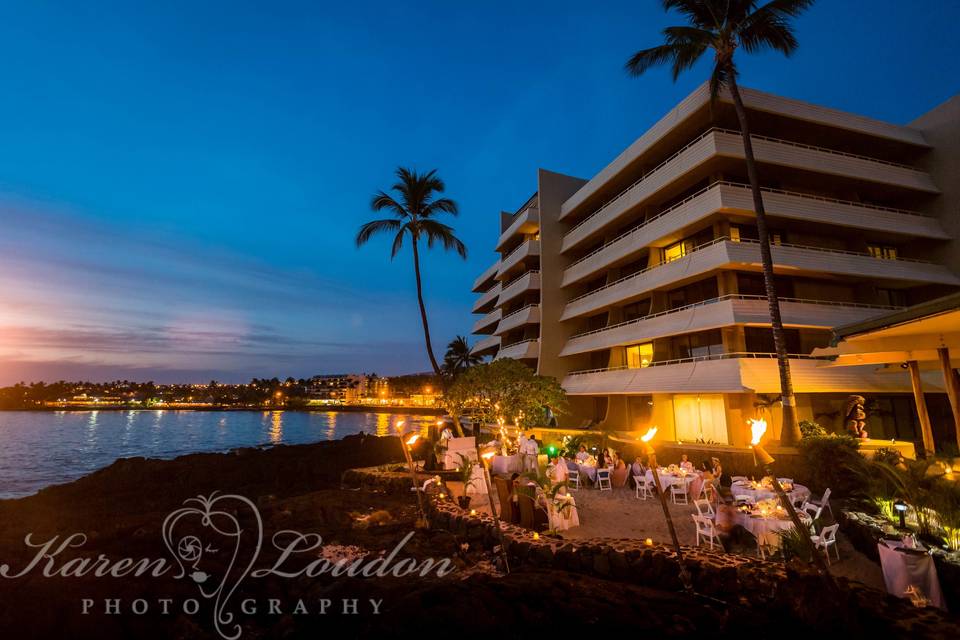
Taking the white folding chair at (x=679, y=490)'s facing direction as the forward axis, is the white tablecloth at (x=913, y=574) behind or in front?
behind

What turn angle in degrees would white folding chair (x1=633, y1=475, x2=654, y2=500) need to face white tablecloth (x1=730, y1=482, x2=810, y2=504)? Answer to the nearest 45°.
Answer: approximately 90° to its right

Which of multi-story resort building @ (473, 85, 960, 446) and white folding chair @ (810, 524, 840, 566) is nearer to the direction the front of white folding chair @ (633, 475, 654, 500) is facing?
the multi-story resort building

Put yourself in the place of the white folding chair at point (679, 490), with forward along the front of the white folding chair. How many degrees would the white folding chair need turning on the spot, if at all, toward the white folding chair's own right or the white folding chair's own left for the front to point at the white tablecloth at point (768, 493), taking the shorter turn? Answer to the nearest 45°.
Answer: approximately 135° to the white folding chair's own right

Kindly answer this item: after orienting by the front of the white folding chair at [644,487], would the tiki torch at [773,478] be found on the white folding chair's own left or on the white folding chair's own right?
on the white folding chair's own right

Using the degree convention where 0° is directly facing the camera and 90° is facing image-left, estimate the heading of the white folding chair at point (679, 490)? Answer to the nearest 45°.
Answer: approximately 180°

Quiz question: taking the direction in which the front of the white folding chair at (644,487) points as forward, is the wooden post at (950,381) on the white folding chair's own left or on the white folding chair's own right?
on the white folding chair's own right

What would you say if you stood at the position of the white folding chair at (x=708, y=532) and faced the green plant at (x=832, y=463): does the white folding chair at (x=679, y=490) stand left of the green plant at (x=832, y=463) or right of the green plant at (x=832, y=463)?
left

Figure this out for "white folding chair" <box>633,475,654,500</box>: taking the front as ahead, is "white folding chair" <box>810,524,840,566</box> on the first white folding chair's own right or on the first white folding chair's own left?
on the first white folding chair's own right

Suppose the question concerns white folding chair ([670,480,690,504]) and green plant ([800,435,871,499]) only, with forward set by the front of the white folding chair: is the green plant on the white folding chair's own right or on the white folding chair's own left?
on the white folding chair's own right

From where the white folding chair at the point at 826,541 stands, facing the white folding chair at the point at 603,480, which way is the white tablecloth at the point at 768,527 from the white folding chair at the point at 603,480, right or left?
left

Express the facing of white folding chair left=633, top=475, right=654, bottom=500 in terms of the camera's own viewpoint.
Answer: facing away from the viewer and to the right of the viewer
